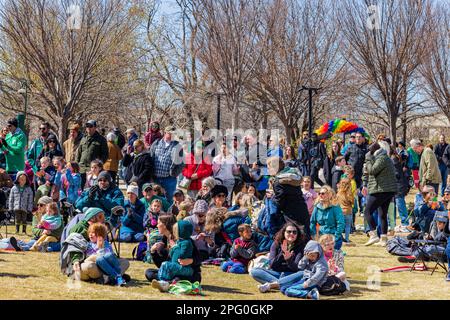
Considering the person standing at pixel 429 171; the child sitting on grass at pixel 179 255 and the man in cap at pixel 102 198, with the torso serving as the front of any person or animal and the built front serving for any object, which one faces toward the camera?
the man in cap

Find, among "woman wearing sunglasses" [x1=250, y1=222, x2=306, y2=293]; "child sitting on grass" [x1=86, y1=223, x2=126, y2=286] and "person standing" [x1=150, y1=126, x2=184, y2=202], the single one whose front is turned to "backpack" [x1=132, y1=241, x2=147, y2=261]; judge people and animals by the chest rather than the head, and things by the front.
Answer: the person standing

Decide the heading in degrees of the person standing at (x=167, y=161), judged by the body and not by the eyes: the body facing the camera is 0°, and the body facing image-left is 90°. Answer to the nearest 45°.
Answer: approximately 0°

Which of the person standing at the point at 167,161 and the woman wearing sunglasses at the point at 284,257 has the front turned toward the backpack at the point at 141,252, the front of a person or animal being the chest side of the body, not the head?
the person standing
